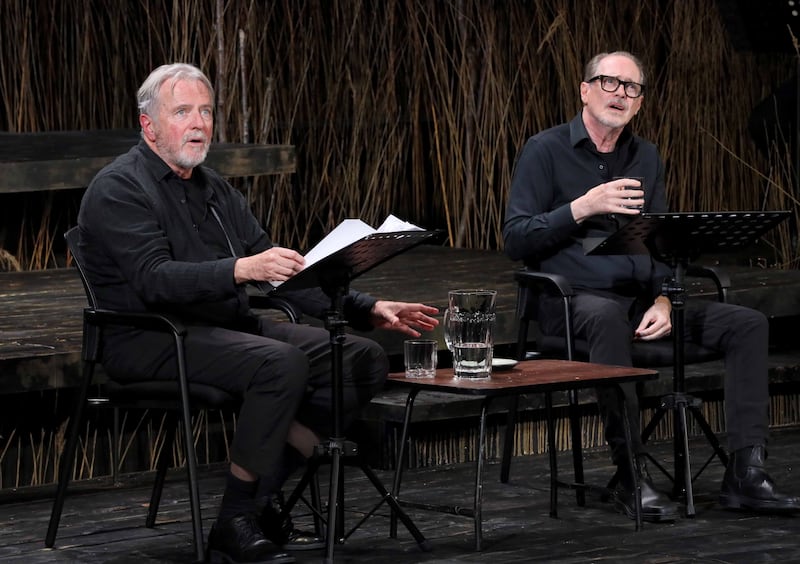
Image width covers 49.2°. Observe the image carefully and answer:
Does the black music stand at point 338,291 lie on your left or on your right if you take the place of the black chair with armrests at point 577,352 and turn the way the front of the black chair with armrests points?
on your right

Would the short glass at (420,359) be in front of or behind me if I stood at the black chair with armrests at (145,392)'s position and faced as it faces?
in front

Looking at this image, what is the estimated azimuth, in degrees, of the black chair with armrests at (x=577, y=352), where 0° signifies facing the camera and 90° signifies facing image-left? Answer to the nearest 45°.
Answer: approximately 315°

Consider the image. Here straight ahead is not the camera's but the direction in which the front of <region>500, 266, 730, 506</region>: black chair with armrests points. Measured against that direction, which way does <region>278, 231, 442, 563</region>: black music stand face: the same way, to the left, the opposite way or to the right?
the opposite way

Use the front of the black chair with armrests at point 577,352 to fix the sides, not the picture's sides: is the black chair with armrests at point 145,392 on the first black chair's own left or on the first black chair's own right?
on the first black chair's own right

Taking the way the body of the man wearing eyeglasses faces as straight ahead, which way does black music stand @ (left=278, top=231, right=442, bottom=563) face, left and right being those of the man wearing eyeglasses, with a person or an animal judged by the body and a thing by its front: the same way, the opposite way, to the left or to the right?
the opposite way

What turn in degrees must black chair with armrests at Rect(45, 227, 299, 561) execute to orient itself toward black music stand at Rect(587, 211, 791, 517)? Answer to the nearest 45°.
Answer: approximately 45° to its left

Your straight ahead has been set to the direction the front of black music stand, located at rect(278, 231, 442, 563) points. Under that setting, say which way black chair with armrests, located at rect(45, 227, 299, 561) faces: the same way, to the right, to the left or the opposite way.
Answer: the opposite way

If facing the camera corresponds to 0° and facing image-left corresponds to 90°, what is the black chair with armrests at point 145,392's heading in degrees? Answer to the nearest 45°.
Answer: approximately 315°

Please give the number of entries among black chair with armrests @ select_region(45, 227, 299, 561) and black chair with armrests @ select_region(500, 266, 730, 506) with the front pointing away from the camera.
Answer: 0

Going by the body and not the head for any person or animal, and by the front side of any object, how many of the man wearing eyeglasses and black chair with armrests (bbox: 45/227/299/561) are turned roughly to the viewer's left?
0

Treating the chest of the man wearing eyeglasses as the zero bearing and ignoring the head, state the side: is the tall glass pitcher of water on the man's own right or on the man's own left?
on the man's own right

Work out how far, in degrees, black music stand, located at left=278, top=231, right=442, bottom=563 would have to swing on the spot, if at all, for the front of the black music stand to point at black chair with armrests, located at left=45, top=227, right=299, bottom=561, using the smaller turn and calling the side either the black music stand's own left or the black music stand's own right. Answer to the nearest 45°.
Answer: approximately 45° to the black music stand's own left

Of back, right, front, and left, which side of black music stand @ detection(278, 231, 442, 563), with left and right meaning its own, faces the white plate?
right
